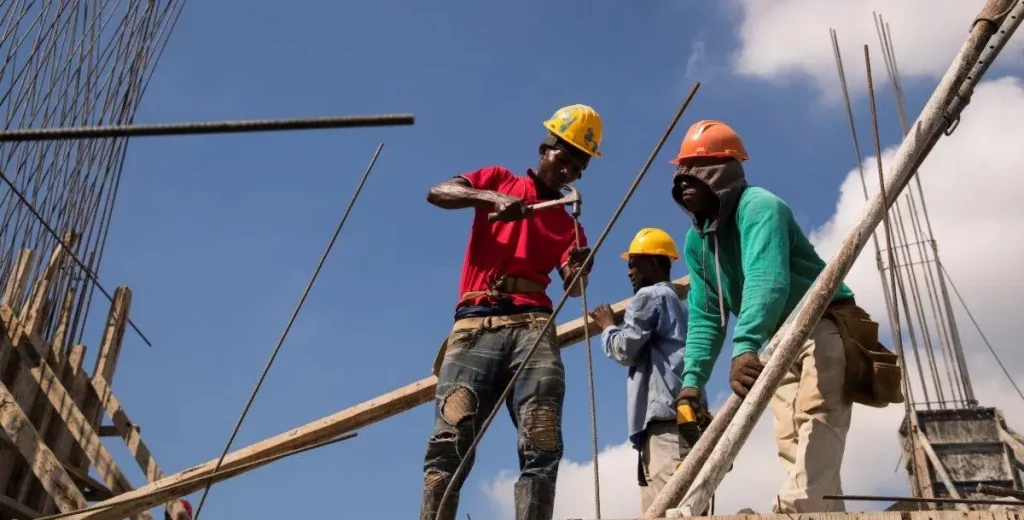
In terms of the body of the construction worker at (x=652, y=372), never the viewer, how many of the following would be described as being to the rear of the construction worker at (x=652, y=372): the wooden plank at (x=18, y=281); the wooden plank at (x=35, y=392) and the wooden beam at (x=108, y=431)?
0

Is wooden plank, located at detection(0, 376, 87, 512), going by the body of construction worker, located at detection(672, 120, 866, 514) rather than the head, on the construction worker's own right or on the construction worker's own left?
on the construction worker's own right

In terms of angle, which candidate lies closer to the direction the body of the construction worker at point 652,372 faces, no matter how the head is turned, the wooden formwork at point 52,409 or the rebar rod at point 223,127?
the wooden formwork

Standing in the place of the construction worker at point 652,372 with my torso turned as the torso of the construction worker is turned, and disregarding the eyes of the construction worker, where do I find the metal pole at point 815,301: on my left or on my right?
on my left

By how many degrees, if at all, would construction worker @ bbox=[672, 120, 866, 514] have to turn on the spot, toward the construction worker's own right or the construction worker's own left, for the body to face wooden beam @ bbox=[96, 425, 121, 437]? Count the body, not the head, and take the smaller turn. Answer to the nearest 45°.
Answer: approximately 90° to the construction worker's own right

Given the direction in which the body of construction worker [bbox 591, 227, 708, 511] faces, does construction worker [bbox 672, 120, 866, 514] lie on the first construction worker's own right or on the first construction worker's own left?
on the first construction worker's own left

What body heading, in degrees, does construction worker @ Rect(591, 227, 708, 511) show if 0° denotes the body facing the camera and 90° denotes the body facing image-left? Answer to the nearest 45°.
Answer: approximately 90°

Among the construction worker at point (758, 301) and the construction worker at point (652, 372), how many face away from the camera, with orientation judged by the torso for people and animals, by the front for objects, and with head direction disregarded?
0

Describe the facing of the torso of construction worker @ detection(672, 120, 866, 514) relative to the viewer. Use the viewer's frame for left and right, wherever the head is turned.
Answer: facing the viewer and to the left of the viewer
